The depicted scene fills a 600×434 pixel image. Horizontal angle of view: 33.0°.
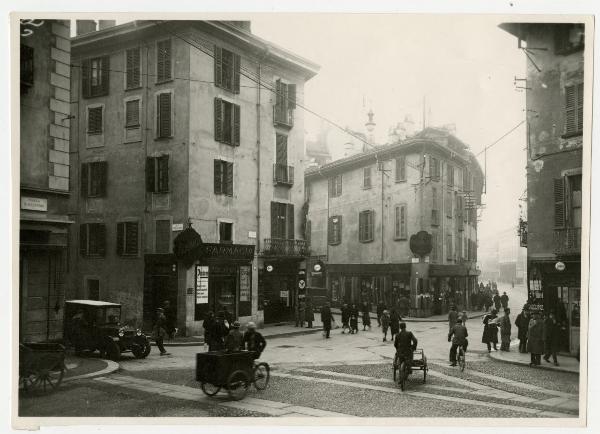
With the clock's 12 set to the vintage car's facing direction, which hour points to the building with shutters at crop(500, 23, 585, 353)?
The building with shutters is roughly at 11 o'clock from the vintage car.

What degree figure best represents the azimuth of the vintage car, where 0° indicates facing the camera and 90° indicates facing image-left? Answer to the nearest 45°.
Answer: approximately 315°

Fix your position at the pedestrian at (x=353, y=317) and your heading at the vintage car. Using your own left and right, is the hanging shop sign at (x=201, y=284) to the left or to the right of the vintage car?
right

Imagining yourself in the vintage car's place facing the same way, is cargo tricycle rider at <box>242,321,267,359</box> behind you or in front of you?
in front

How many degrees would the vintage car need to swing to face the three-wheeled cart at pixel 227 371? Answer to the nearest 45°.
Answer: approximately 45° to its right

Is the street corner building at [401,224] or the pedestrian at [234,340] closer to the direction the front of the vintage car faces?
the pedestrian

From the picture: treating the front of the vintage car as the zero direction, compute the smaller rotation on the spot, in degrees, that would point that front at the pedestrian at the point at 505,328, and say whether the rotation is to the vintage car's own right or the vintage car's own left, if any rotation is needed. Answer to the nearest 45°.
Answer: approximately 45° to the vintage car's own left

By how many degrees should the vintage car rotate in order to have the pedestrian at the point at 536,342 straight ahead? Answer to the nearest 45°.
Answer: approximately 45° to its left
